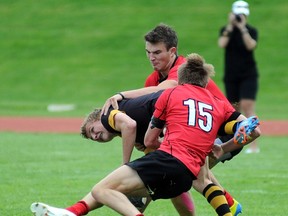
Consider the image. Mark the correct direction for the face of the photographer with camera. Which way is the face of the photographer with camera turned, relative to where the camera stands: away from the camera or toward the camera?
toward the camera

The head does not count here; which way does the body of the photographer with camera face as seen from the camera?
toward the camera
